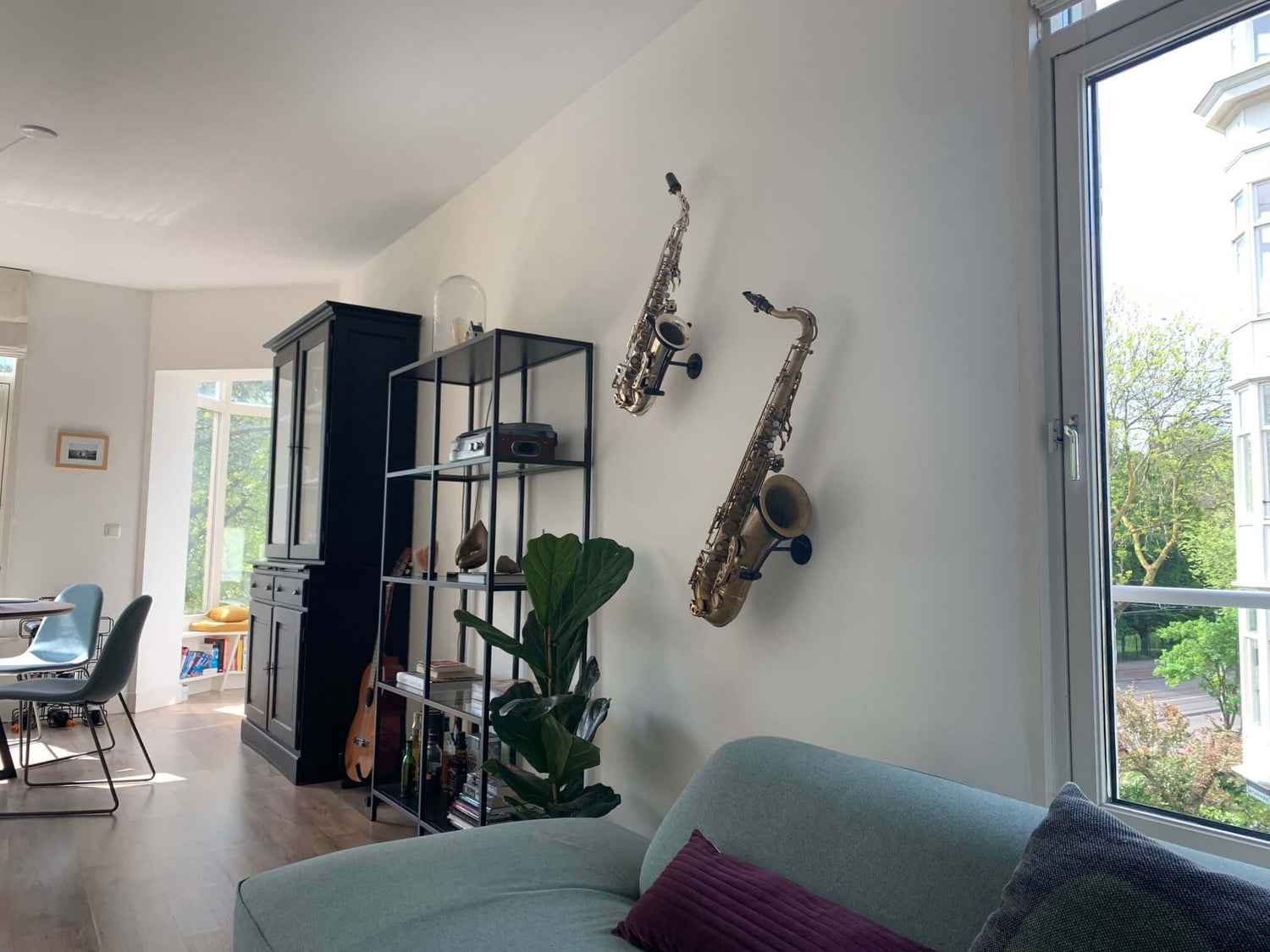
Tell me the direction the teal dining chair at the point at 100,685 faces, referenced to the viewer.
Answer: facing to the left of the viewer

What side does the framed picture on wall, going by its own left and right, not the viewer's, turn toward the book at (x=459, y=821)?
front

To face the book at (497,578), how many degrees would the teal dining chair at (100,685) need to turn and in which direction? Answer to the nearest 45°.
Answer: approximately 135° to its left

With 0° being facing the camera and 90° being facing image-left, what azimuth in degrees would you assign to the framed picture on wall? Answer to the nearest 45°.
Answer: approximately 0°

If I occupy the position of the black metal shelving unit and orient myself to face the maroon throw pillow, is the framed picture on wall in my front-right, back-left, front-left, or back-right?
back-right

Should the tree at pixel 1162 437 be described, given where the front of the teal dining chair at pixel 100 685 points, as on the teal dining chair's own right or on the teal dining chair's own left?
on the teal dining chair's own right

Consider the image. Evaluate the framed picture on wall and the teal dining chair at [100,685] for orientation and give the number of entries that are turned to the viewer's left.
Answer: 1
